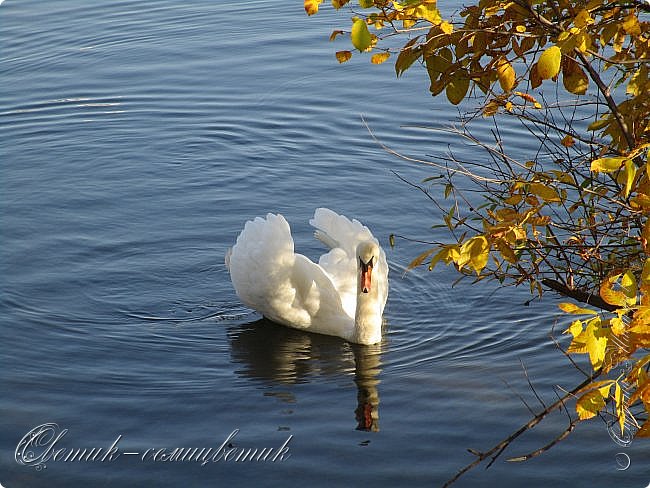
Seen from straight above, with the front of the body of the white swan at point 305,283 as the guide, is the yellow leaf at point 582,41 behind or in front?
in front

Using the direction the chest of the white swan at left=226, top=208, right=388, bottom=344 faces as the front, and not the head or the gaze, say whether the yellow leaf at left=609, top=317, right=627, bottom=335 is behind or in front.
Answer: in front

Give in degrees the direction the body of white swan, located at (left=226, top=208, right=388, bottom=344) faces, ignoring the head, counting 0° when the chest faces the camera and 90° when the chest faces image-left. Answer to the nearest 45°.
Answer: approximately 315°
